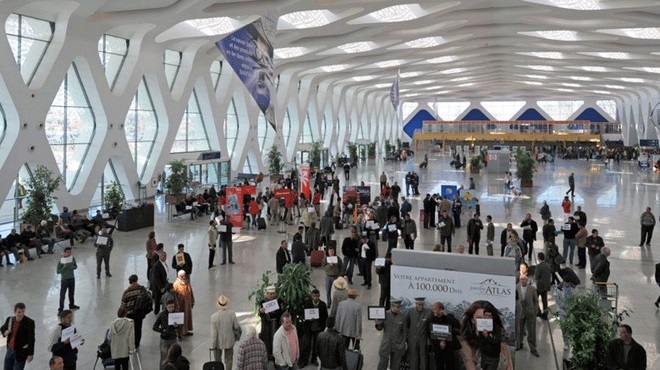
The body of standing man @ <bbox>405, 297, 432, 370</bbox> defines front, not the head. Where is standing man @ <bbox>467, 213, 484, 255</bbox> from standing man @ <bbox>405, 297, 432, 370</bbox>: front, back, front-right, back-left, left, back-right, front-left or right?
back

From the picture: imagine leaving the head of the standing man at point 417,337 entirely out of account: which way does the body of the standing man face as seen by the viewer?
toward the camera

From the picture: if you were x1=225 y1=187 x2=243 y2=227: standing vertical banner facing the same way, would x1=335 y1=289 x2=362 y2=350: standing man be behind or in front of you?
in front

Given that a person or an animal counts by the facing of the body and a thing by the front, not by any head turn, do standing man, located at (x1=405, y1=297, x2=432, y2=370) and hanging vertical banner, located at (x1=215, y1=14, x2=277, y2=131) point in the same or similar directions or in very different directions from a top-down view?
same or similar directions

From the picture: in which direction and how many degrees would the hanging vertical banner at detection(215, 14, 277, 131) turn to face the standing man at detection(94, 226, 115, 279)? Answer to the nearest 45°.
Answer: approximately 45° to its right

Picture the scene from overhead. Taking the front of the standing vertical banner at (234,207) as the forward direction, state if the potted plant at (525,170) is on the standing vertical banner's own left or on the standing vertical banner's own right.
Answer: on the standing vertical banner's own left

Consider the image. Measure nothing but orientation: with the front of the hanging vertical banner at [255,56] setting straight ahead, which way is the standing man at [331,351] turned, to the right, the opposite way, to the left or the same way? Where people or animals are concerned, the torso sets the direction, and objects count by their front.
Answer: the opposite way

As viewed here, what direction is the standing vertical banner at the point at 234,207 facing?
toward the camera

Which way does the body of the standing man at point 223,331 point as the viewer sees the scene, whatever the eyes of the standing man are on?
away from the camera

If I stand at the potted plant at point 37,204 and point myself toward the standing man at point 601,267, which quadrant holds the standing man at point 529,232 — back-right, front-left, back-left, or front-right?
front-left

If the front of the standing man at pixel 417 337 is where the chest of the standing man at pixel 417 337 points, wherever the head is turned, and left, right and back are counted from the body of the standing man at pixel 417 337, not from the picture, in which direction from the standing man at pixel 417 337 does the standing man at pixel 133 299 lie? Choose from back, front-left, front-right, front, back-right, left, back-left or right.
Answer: right

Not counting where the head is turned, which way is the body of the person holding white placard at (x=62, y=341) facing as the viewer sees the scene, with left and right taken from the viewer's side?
facing the viewer and to the right of the viewer

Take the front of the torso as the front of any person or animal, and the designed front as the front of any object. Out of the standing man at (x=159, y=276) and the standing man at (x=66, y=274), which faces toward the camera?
the standing man at (x=66, y=274)

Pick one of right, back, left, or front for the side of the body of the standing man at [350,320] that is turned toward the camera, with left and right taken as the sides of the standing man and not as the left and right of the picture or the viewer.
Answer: back

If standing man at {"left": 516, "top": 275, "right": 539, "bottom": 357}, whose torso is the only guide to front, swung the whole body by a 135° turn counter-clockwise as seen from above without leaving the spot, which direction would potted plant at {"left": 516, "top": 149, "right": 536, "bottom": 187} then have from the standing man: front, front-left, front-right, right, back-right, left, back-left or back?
left
